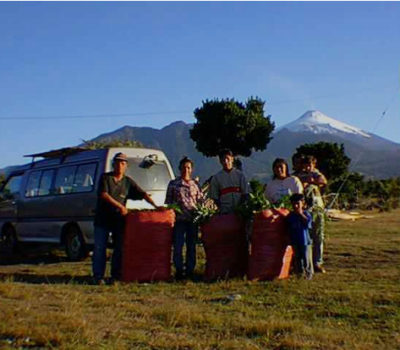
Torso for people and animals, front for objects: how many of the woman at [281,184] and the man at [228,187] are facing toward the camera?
2

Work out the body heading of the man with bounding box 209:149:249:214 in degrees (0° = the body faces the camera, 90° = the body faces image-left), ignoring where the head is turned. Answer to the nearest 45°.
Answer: approximately 0°
